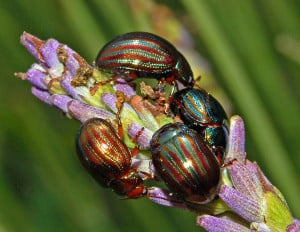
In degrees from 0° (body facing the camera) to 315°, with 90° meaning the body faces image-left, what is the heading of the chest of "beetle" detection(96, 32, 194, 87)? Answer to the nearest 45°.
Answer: approximately 270°
